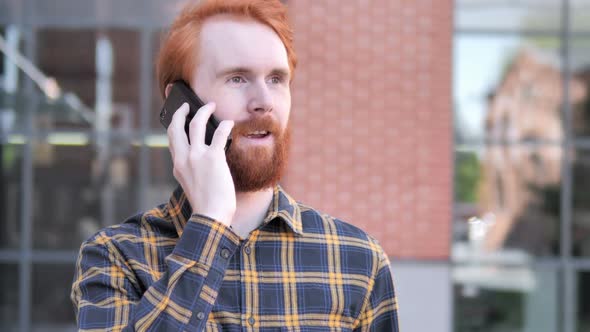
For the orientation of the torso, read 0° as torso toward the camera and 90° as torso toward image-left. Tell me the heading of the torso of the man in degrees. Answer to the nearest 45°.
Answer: approximately 0°

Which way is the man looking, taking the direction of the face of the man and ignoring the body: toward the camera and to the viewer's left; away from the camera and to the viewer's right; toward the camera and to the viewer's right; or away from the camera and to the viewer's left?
toward the camera and to the viewer's right
